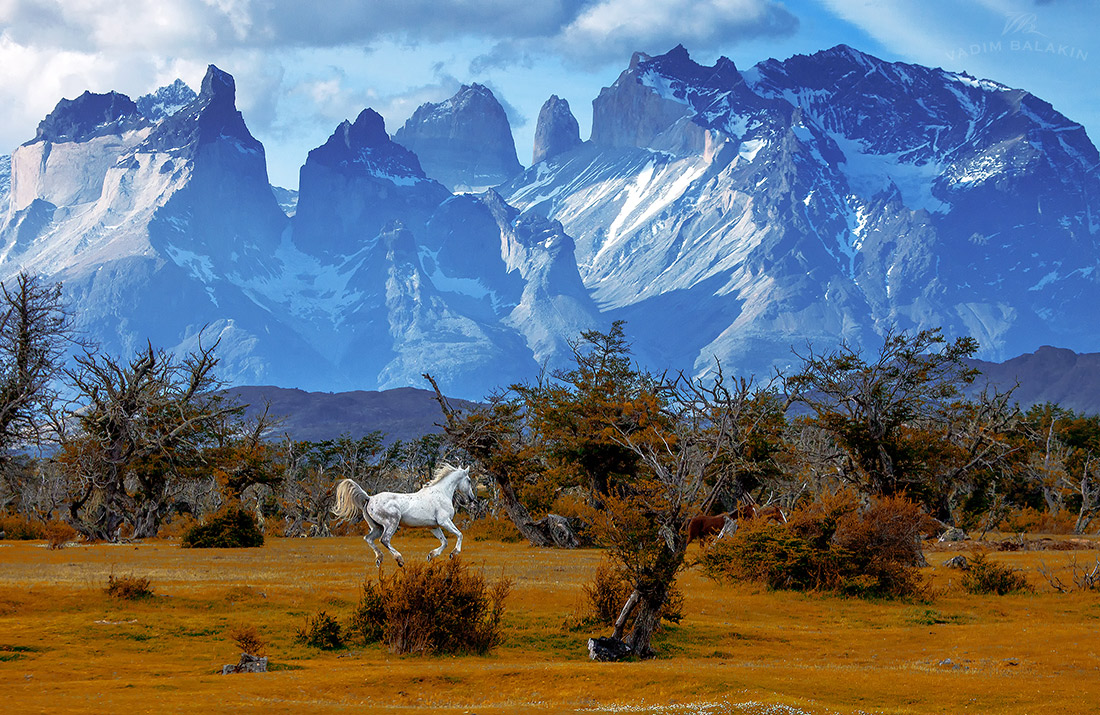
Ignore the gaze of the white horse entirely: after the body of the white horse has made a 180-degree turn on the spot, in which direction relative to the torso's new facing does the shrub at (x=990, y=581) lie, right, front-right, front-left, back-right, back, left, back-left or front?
back

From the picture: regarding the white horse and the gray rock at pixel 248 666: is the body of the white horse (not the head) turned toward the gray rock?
no

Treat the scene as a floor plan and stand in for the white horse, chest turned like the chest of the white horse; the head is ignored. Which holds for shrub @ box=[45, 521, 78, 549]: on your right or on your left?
on your left

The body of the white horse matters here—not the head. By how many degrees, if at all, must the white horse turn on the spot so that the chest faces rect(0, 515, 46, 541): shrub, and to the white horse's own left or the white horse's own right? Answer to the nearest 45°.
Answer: approximately 135° to the white horse's own left

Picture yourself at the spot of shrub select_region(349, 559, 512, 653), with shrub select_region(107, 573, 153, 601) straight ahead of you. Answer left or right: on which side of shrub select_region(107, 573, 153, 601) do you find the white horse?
right

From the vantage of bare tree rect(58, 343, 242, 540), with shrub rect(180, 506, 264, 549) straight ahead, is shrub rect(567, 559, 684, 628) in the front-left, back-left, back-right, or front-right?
front-right

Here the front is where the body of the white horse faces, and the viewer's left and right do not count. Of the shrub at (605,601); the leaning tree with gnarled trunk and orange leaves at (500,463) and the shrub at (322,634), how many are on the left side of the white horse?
1

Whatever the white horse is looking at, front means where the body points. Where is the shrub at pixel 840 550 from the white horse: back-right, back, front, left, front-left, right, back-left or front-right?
front

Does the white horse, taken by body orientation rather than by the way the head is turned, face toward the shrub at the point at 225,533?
no

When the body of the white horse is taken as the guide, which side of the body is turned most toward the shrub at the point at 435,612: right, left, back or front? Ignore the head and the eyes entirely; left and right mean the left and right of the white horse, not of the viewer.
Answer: right

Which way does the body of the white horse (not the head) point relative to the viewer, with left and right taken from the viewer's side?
facing to the right of the viewer

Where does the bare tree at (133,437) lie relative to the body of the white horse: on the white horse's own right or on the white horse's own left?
on the white horse's own left

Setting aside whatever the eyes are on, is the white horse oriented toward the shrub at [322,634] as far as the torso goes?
no

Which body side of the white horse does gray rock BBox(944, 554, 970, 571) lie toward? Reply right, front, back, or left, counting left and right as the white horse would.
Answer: front
